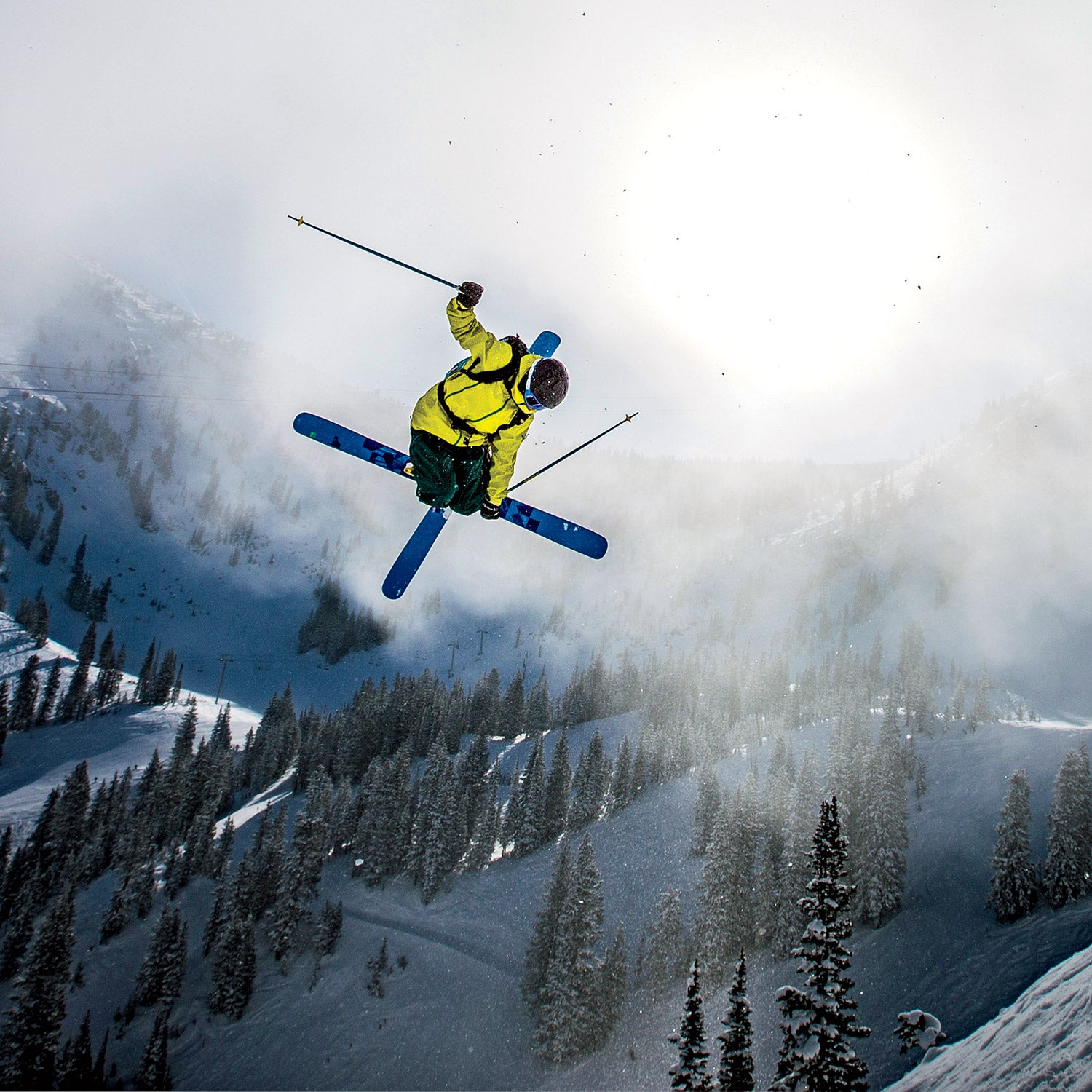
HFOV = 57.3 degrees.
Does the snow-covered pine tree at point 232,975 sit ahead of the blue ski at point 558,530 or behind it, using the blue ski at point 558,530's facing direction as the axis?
behind

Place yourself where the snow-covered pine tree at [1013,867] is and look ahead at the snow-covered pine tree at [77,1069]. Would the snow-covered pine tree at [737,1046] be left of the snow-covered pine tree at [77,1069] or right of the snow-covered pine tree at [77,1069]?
left

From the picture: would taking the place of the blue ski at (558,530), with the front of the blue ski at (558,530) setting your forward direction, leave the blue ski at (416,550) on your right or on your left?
on your right
